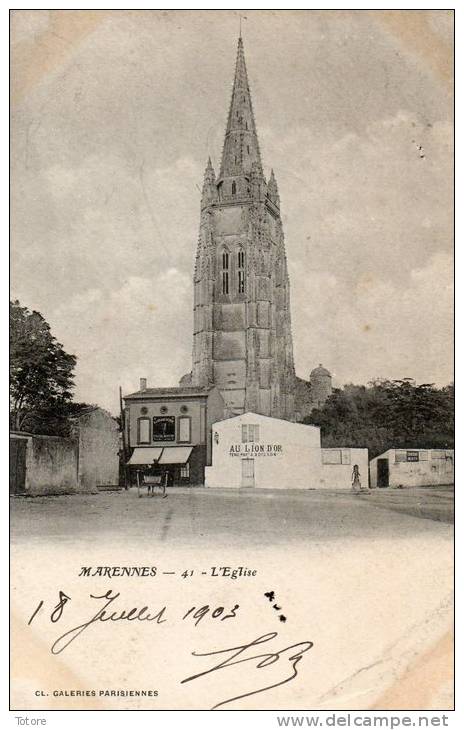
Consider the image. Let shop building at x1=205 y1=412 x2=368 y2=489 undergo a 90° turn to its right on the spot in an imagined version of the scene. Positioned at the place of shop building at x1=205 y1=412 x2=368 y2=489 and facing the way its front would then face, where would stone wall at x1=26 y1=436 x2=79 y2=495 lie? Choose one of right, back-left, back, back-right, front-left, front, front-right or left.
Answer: front

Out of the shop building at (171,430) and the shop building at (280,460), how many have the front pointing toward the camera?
2

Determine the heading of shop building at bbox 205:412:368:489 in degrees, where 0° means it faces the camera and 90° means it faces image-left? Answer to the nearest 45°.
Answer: approximately 0°
